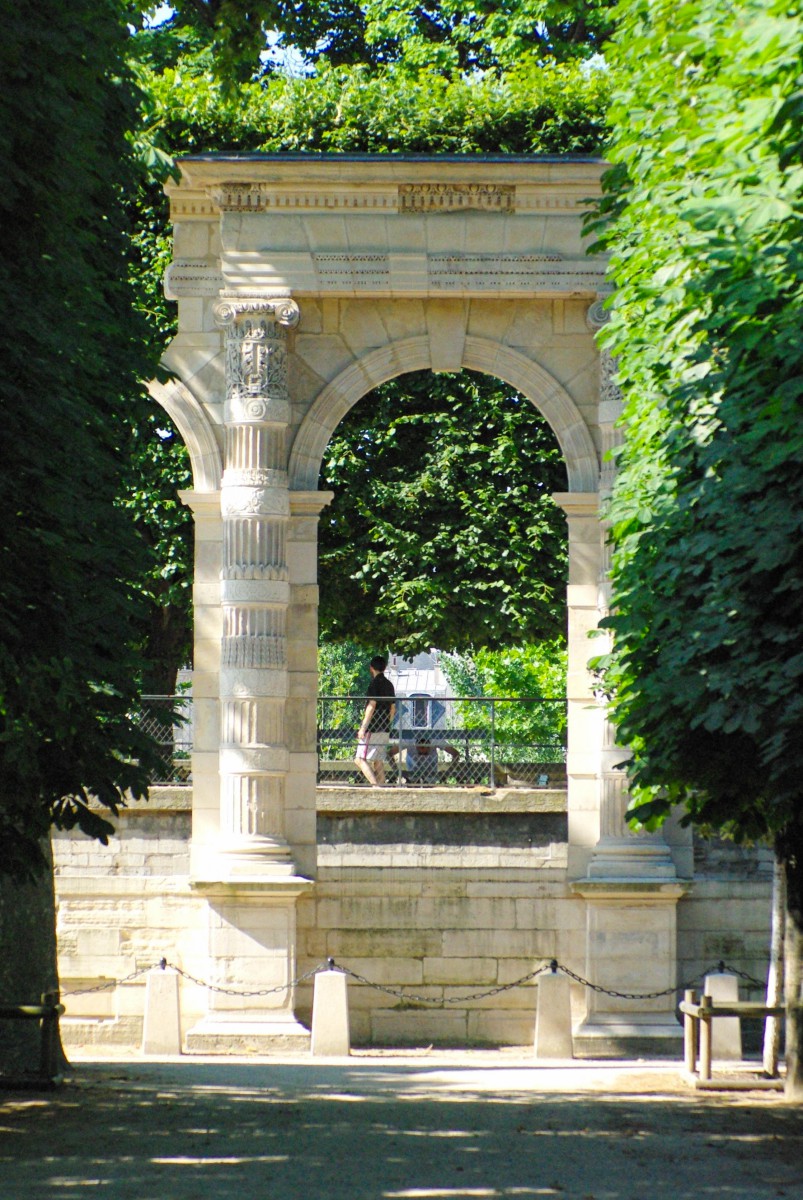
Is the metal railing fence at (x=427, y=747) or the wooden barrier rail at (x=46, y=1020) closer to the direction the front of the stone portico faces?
the wooden barrier rail

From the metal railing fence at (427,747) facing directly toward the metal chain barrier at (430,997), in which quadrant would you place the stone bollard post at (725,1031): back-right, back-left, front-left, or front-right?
front-left

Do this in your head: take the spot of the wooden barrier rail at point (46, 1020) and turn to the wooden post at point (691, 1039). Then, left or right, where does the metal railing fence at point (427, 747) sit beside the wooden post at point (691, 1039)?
left

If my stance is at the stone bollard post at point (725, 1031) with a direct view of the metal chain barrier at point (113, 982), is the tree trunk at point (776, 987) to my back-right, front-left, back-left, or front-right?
back-left

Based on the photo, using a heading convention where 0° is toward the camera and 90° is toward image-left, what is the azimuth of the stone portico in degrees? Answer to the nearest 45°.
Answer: approximately 0°

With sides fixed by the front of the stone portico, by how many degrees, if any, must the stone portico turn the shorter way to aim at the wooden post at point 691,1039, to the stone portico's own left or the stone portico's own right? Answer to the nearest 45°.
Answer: approximately 45° to the stone portico's own left

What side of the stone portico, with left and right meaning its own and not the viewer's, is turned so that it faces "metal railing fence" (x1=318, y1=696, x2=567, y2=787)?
back

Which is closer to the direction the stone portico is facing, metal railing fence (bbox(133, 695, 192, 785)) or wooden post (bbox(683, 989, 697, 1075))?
the wooden post

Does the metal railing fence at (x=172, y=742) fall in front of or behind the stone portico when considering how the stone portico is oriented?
behind

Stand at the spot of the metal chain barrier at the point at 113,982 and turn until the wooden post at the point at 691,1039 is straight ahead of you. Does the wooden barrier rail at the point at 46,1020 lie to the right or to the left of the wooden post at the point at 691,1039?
right
